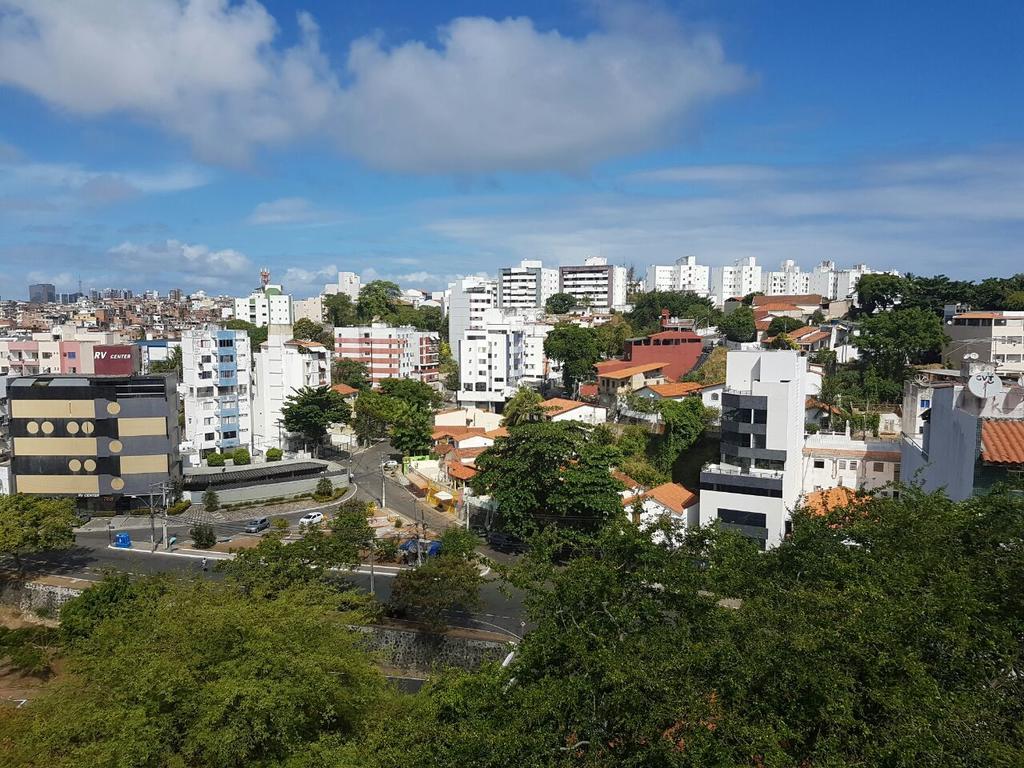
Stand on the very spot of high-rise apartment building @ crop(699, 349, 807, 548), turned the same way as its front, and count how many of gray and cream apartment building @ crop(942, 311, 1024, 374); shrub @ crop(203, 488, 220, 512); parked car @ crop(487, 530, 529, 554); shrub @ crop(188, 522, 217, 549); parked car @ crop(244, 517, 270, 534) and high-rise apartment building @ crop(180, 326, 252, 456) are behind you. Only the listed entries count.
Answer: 1

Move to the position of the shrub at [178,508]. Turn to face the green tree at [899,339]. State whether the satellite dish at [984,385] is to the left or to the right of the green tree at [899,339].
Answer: right

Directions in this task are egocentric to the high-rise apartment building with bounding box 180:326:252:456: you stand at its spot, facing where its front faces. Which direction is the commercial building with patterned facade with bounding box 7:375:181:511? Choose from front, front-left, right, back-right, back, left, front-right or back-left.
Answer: front-right

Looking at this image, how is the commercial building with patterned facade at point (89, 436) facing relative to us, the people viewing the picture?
facing the viewer

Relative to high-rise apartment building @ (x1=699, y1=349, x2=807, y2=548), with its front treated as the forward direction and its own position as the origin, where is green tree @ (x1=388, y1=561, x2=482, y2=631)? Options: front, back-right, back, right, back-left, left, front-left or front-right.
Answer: front

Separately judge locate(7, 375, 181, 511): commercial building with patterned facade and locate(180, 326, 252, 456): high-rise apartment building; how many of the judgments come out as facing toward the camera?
2

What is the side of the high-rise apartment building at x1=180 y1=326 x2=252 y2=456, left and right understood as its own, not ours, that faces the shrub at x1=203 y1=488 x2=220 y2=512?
front

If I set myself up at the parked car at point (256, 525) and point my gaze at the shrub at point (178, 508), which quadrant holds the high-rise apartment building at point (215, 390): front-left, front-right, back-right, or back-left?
front-right

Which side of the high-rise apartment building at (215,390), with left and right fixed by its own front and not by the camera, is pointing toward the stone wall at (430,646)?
front

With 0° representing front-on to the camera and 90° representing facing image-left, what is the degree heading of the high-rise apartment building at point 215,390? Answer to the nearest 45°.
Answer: approximately 0°

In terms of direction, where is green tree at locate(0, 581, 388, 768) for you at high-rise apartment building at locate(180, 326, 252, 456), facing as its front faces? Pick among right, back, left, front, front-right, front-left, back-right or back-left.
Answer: front

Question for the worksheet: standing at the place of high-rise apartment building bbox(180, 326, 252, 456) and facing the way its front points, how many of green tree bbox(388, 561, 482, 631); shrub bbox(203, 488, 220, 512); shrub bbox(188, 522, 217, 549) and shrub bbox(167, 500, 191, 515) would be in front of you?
4

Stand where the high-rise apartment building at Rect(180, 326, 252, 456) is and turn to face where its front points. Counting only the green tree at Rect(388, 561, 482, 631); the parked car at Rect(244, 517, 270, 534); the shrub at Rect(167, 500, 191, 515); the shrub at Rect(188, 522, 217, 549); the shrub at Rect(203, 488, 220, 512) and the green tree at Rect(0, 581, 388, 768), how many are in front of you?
6

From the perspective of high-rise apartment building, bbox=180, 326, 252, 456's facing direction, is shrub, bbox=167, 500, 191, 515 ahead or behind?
ahead

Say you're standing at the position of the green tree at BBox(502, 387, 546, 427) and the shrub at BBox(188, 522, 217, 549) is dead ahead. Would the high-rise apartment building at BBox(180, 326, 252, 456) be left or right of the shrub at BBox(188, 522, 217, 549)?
right

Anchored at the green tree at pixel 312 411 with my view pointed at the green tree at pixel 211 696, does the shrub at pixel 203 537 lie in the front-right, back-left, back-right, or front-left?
front-right

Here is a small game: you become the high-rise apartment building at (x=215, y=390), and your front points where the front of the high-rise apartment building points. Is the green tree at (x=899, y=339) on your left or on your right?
on your left

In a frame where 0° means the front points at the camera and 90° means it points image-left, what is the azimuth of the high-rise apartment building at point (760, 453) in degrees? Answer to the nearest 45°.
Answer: approximately 45°
